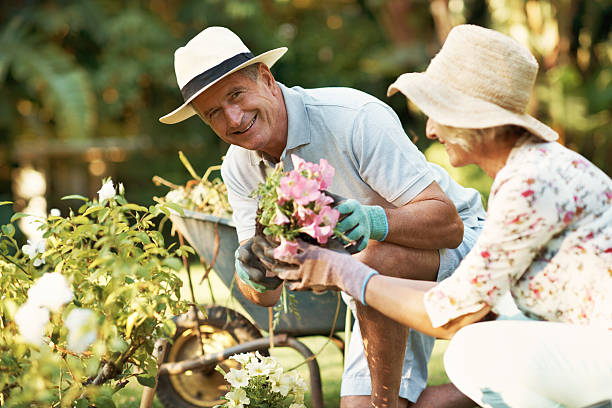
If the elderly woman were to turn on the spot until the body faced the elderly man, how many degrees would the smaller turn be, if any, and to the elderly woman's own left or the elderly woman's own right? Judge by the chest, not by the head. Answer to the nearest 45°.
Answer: approximately 45° to the elderly woman's own right

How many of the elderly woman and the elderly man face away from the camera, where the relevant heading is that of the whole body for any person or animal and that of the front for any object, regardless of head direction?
0

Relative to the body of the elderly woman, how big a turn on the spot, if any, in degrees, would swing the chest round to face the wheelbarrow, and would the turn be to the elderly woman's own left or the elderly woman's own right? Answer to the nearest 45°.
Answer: approximately 45° to the elderly woman's own right

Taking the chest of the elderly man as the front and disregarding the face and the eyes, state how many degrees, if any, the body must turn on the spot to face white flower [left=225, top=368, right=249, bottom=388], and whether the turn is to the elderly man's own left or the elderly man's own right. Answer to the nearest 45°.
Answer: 0° — they already face it

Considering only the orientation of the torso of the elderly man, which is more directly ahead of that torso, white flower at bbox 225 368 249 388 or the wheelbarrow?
the white flower

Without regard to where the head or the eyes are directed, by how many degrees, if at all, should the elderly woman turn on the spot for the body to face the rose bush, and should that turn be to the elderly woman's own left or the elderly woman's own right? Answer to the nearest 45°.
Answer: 0° — they already face it

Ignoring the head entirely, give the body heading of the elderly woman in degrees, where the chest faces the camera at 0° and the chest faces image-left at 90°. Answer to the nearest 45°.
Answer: approximately 90°

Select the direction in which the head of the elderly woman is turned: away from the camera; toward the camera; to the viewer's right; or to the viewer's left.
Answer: to the viewer's left
